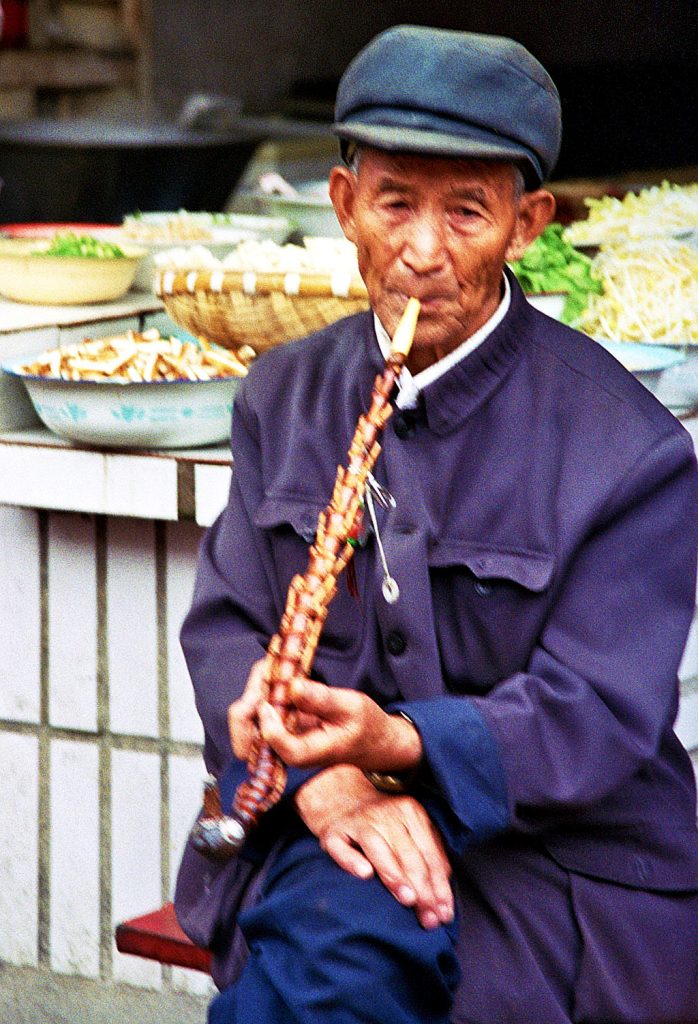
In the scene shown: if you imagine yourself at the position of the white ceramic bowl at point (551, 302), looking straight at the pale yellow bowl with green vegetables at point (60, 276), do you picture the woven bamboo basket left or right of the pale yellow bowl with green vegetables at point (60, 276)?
left

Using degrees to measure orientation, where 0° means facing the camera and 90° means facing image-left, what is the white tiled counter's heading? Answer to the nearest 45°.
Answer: approximately 0°

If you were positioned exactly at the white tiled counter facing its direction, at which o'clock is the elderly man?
The elderly man is roughly at 11 o'clock from the white tiled counter.

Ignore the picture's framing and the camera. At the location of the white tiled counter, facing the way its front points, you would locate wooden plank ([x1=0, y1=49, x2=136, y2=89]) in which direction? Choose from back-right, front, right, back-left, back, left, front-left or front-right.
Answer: back

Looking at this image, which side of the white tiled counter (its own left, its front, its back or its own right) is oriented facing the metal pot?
back
